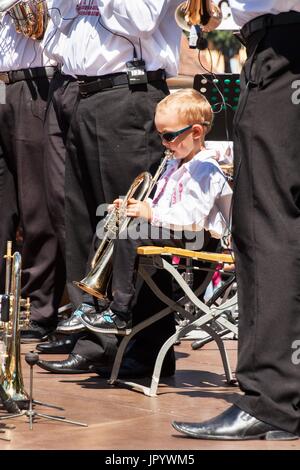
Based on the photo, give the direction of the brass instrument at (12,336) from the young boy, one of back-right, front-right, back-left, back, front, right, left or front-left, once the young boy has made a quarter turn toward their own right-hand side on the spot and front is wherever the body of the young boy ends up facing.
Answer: back-left

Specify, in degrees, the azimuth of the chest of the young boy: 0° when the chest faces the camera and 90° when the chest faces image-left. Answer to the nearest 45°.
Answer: approximately 90°
